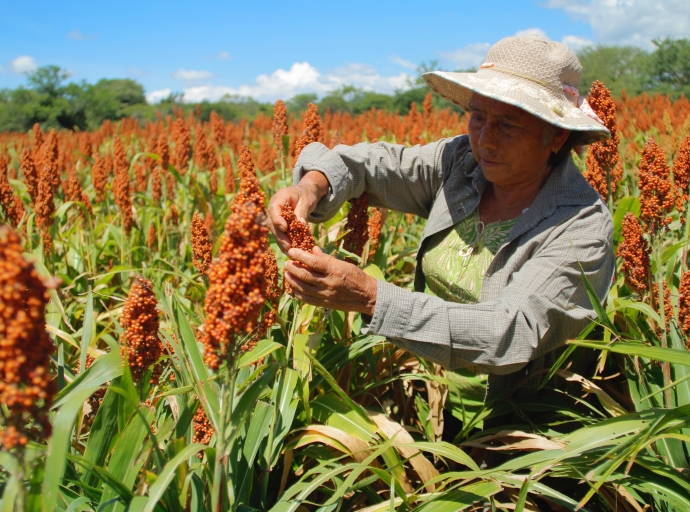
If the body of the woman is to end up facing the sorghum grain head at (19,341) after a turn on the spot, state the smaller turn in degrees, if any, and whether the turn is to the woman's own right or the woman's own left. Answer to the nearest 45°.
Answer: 0° — they already face it

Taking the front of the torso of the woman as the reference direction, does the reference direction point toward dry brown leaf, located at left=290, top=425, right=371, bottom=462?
yes

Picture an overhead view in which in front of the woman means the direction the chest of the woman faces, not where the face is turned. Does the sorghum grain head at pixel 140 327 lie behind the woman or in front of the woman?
in front

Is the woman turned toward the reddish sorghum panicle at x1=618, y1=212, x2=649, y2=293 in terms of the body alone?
no

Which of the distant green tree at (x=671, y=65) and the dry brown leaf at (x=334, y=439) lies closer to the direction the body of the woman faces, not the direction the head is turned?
the dry brown leaf

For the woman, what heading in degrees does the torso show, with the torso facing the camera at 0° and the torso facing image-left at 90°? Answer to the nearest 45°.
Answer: approximately 45°

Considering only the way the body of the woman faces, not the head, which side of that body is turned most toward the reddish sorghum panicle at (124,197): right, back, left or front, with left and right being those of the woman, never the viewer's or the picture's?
right

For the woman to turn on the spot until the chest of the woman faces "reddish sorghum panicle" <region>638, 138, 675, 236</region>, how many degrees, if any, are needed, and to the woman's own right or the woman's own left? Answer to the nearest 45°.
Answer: approximately 135° to the woman's own left

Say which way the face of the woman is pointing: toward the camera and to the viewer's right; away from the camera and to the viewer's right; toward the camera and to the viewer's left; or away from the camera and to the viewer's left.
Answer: toward the camera and to the viewer's left

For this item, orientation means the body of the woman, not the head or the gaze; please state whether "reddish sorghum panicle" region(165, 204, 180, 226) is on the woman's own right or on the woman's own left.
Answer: on the woman's own right
